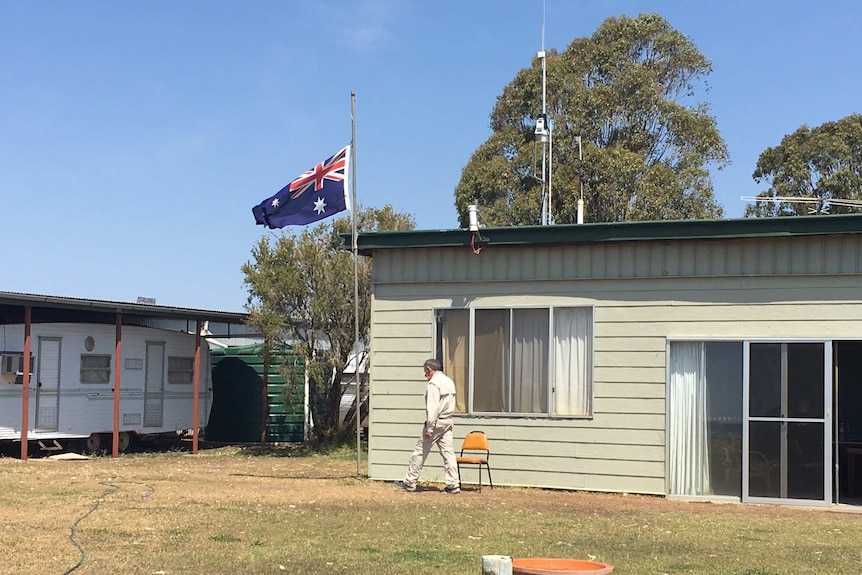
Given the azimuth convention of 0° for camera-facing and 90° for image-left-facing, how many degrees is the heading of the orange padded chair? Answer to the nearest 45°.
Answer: approximately 45°

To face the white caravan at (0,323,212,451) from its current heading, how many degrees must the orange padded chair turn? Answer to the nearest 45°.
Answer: approximately 90° to its right

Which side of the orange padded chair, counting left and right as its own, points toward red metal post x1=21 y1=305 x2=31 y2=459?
right

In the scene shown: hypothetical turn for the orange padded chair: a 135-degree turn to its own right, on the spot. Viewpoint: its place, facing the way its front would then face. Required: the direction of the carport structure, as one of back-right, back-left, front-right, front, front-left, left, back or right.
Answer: front-left

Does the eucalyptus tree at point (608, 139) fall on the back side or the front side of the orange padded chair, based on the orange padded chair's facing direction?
on the back side

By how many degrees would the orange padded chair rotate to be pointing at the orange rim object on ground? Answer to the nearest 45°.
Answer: approximately 45° to its left
